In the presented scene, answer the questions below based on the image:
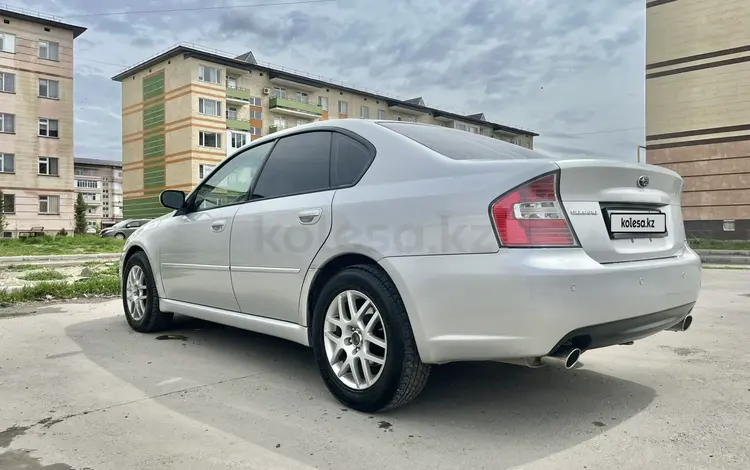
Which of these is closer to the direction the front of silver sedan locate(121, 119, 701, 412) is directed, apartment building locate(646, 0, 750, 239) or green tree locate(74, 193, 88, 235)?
the green tree

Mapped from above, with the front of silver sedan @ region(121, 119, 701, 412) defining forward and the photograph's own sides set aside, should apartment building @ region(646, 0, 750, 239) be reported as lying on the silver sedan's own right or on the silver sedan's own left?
on the silver sedan's own right

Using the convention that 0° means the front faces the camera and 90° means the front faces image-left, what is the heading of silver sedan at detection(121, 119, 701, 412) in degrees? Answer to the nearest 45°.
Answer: approximately 135°

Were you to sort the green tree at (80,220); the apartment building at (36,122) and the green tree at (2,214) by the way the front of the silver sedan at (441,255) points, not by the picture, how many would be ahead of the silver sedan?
3

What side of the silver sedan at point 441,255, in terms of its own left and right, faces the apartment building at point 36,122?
front

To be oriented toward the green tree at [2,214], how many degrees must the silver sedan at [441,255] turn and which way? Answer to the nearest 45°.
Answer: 0° — it already faces it

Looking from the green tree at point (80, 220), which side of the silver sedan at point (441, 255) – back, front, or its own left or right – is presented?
front

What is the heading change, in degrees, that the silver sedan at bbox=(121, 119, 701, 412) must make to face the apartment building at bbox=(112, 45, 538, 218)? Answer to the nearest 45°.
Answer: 0° — it already faces it
